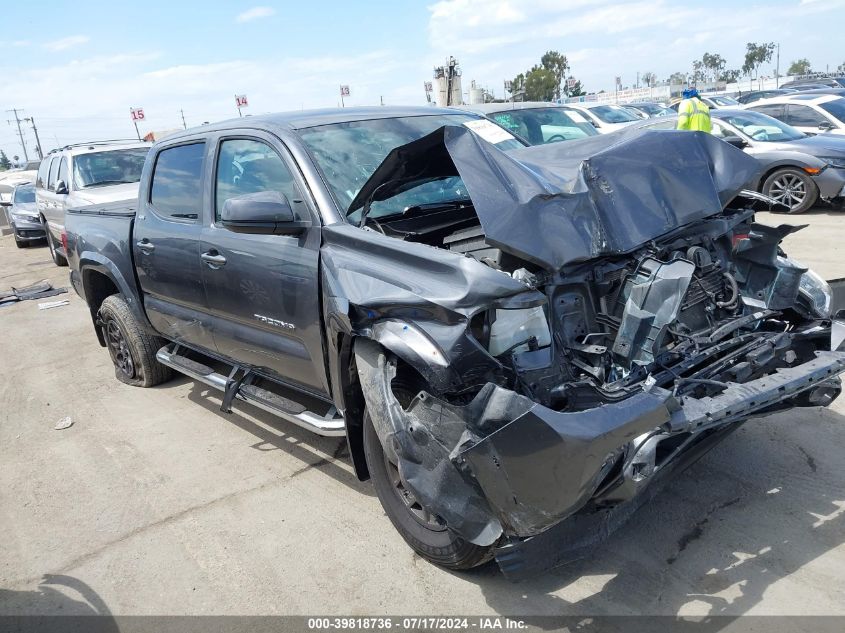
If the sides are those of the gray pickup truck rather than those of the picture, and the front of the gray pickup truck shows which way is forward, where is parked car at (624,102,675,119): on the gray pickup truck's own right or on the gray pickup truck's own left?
on the gray pickup truck's own left

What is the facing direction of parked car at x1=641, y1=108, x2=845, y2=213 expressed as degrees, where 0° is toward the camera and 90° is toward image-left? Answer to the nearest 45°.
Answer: approximately 315°

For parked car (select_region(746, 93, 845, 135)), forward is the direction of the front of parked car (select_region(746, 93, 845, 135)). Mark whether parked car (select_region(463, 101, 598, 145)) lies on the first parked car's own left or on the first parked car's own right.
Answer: on the first parked car's own right

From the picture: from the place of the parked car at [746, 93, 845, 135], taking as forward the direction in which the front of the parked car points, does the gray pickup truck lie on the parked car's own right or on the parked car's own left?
on the parked car's own right

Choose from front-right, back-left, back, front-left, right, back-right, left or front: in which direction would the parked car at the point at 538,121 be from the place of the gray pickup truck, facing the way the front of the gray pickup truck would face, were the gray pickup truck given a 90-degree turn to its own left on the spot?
front-left

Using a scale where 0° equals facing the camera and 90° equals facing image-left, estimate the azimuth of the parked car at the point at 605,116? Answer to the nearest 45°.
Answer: approximately 315°

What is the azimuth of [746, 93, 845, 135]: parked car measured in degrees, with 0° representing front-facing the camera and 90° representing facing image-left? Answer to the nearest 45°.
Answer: approximately 315°

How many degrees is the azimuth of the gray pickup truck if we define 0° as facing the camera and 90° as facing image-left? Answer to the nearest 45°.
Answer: approximately 315°
